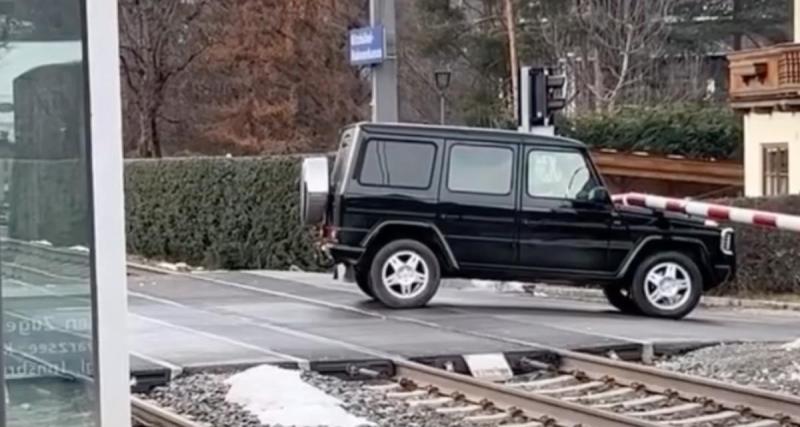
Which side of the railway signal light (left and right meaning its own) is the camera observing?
right

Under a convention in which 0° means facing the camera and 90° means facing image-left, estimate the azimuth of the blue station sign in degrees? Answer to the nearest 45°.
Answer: approximately 45°

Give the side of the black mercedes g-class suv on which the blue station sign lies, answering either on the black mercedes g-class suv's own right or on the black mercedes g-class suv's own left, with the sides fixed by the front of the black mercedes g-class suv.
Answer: on the black mercedes g-class suv's own left

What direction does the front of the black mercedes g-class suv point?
to the viewer's right

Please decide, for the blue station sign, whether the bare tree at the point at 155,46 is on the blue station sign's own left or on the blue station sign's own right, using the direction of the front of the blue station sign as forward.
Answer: on the blue station sign's own right

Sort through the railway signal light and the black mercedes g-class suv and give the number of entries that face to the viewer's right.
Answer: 2

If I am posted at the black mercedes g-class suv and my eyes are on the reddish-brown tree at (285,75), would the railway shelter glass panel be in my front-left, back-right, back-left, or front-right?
back-left

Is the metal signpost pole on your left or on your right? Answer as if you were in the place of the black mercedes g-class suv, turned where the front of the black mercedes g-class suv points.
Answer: on your left

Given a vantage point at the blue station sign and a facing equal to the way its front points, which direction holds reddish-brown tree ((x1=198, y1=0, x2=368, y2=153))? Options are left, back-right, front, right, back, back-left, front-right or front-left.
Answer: back-right

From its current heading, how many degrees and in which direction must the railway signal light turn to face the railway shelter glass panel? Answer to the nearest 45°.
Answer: approximately 90° to its right

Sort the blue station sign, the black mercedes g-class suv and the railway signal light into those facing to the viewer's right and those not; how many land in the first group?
2

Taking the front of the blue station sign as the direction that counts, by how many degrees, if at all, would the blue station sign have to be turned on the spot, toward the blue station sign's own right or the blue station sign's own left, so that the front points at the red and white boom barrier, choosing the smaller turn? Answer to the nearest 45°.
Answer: approximately 90° to the blue station sign's own left
